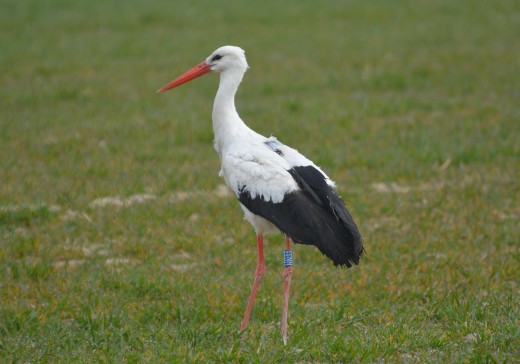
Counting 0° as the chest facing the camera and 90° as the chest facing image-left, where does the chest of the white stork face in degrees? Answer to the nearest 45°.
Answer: approximately 90°
